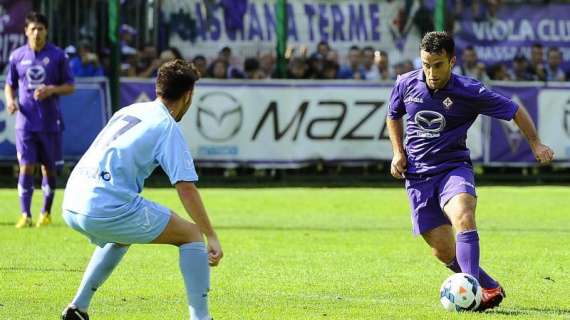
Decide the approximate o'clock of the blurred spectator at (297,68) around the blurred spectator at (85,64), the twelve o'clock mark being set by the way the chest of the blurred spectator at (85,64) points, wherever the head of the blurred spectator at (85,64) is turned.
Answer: the blurred spectator at (297,68) is roughly at 9 o'clock from the blurred spectator at (85,64).

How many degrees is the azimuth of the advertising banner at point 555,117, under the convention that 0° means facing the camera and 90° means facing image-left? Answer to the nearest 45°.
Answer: approximately 0°

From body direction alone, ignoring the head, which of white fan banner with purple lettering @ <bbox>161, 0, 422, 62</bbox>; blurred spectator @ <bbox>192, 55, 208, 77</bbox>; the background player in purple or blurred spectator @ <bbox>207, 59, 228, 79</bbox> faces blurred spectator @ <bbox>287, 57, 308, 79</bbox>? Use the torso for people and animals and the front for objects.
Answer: the white fan banner with purple lettering

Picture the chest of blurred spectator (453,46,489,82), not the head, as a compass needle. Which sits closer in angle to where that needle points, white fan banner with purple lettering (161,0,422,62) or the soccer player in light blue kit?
the soccer player in light blue kit

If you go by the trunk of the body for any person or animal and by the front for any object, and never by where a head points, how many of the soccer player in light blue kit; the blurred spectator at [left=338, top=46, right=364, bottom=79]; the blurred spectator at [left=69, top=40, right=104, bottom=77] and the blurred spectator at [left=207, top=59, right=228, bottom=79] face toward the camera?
3

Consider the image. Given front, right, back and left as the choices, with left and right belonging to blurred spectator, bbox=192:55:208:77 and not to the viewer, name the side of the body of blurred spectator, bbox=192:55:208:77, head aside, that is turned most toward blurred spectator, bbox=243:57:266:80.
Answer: left

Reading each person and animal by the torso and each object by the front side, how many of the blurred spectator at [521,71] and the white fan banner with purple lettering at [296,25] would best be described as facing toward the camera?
2

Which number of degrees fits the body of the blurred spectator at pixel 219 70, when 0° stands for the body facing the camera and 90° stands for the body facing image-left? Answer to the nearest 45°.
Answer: approximately 0°

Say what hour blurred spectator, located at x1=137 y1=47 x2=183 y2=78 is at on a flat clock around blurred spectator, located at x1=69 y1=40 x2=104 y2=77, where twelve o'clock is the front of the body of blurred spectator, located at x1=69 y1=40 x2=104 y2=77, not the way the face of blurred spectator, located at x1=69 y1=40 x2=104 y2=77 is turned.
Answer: blurred spectator, located at x1=137 y1=47 x2=183 y2=78 is roughly at 9 o'clock from blurred spectator, located at x1=69 y1=40 x2=104 y2=77.
